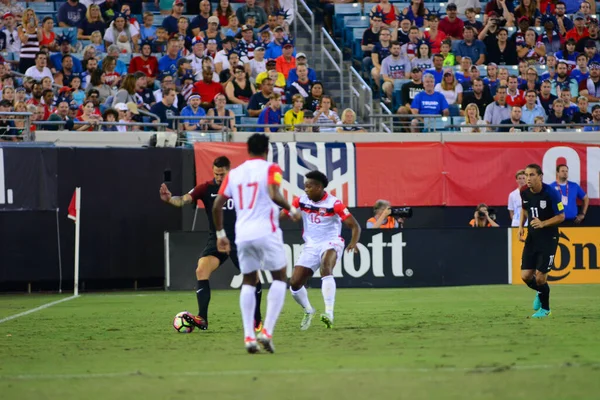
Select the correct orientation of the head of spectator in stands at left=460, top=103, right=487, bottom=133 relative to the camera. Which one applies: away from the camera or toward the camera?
toward the camera

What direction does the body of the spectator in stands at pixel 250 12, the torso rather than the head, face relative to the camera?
toward the camera

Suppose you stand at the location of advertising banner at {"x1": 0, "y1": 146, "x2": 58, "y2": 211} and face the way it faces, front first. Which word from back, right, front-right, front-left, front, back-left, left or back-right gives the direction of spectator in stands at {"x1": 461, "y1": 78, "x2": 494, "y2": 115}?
left

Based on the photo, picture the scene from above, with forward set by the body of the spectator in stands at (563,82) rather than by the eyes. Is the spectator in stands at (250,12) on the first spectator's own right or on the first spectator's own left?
on the first spectator's own right

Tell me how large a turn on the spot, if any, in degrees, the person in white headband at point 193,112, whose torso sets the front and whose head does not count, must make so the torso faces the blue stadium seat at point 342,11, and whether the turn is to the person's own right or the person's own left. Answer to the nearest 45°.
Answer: approximately 135° to the person's own left

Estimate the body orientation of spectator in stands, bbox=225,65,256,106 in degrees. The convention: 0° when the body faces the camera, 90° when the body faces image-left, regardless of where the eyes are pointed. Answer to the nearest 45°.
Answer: approximately 0°

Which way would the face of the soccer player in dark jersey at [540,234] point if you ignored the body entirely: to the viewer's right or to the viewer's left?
to the viewer's left

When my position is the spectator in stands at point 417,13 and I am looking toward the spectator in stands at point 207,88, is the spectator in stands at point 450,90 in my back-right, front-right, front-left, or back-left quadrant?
front-left

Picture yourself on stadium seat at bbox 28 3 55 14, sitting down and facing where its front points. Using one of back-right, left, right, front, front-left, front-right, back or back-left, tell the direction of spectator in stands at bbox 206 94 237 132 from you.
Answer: front-left

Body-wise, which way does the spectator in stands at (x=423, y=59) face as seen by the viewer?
toward the camera

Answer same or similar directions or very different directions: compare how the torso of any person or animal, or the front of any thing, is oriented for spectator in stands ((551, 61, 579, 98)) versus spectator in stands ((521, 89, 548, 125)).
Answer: same or similar directions

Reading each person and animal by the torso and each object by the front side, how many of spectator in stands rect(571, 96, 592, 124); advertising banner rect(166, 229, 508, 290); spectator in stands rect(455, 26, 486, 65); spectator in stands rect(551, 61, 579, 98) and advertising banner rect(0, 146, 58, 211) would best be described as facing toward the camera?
5

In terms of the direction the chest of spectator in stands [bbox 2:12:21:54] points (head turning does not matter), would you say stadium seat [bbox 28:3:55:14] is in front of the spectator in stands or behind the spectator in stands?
behind

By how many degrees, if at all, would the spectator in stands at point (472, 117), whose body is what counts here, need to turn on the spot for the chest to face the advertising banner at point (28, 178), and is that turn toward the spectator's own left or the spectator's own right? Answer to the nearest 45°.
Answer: approximately 45° to the spectator's own right

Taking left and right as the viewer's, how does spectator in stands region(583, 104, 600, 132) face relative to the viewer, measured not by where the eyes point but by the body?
facing the viewer

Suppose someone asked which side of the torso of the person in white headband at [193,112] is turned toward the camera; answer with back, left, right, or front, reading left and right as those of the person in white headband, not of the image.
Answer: front
